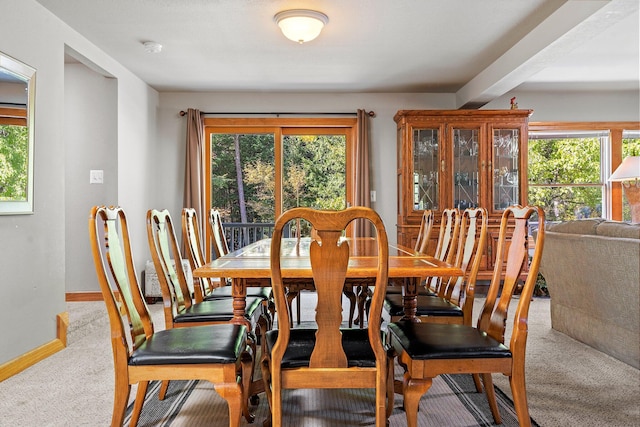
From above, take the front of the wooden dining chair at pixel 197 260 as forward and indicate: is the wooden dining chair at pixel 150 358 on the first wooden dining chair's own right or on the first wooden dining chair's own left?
on the first wooden dining chair's own right

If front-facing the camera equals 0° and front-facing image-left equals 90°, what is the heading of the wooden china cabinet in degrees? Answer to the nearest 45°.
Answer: approximately 0°

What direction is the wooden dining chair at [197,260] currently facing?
to the viewer's right

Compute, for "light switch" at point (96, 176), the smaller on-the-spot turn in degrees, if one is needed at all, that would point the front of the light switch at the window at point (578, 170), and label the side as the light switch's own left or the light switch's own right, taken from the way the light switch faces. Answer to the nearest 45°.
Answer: approximately 90° to the light switch's own left

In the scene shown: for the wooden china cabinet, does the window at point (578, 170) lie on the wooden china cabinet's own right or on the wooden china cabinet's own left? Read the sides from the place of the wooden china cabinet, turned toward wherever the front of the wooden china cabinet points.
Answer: on the wooden china cabinet's own left

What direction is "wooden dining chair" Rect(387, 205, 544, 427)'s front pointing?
to the viewer's left

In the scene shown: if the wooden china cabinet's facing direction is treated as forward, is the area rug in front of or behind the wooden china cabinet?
in front

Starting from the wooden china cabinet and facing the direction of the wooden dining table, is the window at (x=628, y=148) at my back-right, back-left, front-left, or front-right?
back-left

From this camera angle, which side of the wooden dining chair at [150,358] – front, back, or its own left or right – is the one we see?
right

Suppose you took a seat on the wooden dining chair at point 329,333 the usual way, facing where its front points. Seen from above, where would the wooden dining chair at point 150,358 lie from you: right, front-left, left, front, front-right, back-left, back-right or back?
left

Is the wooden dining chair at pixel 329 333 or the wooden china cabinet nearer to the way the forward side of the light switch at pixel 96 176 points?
the wooden dining chair

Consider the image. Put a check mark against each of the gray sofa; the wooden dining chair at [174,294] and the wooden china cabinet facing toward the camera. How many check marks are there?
1

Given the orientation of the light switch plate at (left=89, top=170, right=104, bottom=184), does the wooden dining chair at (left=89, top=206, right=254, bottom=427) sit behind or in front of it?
in front

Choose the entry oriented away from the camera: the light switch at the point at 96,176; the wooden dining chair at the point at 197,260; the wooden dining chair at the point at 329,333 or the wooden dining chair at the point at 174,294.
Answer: the wooden dining chair at the point at 329,333
